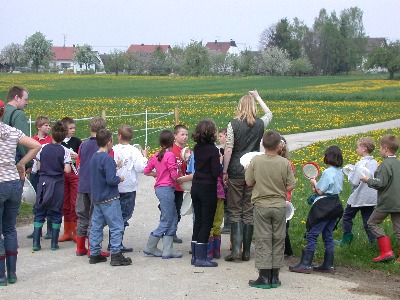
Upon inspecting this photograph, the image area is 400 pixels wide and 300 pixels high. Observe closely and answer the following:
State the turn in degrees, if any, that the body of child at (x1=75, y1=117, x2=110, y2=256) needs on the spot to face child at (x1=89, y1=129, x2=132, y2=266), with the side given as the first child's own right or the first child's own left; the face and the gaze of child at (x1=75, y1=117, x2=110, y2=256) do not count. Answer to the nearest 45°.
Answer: approximately 135° to the first child's own right

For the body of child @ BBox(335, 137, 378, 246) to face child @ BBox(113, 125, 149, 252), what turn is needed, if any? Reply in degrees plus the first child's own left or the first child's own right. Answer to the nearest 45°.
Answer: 0° — they already face them

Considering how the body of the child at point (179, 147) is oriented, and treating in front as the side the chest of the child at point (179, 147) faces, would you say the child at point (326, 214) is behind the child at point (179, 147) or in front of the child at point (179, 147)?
in front

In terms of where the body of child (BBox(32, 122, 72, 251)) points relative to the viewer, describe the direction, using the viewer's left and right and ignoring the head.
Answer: facing away from the viewer

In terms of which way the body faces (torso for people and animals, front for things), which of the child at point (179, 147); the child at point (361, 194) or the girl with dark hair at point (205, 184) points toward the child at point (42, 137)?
the child at point (361, 194)

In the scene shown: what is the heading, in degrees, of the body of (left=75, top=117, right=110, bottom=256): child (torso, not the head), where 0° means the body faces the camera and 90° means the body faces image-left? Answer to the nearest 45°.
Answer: approximately 225°

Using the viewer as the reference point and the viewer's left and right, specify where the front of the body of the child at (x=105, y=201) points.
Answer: facing away from the viewer and to the right of the viewer

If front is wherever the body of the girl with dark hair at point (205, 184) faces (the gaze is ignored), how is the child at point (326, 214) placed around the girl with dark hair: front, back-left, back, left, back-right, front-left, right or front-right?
front-right

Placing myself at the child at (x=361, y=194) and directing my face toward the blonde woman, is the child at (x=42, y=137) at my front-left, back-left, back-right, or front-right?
front-right

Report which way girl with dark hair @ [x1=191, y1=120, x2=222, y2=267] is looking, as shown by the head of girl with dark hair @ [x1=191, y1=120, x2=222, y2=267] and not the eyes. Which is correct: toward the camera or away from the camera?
away from the camera

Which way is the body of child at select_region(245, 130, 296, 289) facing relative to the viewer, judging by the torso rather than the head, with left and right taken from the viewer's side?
facing away from the viewer

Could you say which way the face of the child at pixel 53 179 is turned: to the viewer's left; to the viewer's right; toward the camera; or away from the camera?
away from the camera

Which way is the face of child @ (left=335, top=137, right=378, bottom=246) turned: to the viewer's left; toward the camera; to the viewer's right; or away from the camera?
to the viewer's left

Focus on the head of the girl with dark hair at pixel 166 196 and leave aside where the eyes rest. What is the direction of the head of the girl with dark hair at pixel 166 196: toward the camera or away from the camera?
away from the camera
